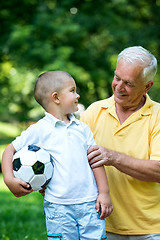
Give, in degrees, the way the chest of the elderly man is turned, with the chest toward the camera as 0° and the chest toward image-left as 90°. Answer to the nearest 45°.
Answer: approximately 45°

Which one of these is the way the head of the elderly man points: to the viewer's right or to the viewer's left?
to the viewer's left

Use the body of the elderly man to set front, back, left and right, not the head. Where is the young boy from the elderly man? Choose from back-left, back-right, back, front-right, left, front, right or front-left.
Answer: front

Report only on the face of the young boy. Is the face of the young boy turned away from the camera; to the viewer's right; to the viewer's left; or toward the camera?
to the viewer's right
